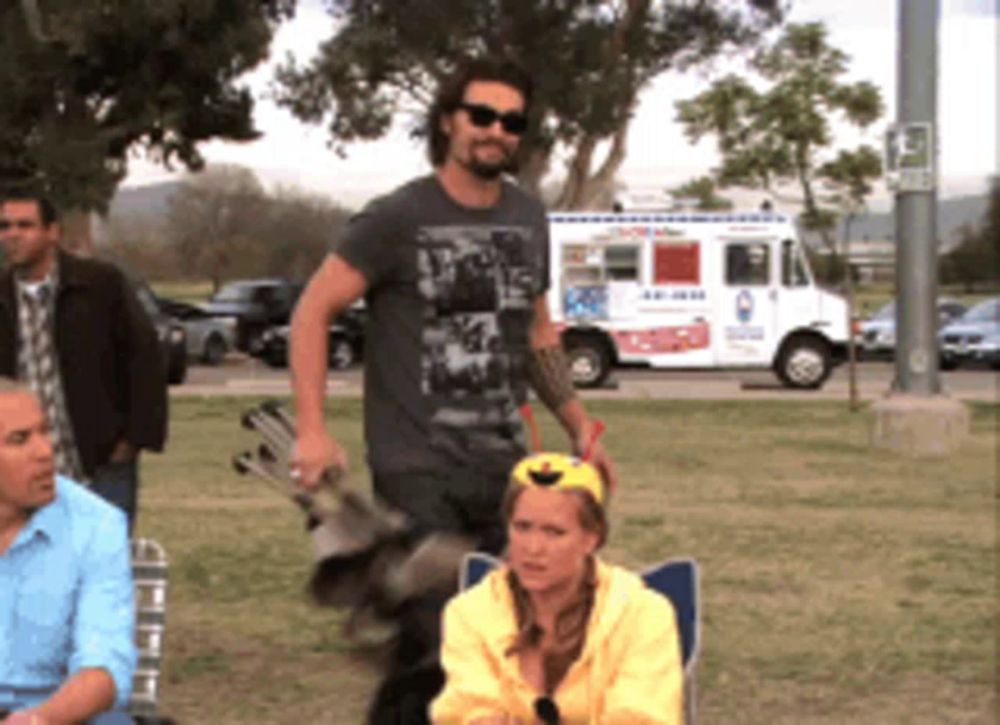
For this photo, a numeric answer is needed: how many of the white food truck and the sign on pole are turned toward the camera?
1

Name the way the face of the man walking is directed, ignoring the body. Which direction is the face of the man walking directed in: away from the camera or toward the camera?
toward the camera

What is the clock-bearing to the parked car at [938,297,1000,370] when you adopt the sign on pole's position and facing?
The parked car is roughly at 6 o'clock from the sign on pole.

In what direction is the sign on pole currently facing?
toward the camera

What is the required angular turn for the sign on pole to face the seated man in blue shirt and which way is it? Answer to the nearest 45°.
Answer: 0° — it already faces them

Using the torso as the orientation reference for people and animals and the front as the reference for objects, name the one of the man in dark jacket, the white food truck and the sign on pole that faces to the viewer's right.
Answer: the white food truck

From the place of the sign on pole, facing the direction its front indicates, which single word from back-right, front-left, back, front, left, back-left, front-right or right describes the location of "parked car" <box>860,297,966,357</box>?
back

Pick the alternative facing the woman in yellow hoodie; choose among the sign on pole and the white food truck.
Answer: the sign on pole

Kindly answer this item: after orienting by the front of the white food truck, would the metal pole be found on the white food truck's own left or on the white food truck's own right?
on the white food truck's own right

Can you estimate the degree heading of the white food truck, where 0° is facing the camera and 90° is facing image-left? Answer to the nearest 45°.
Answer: approximately 270°

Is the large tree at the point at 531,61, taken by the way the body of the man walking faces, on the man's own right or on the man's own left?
on the man's own left

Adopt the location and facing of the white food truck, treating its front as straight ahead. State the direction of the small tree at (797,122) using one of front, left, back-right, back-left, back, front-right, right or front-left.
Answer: left

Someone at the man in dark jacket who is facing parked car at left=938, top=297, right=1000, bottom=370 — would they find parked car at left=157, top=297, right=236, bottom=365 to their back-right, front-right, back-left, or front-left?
front-left

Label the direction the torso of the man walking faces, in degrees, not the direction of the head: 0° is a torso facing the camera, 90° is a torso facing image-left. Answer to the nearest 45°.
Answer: approximately 315°
